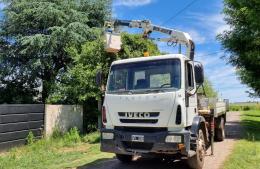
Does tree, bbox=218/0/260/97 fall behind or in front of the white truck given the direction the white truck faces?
behind

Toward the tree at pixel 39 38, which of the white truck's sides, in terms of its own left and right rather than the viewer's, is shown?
right

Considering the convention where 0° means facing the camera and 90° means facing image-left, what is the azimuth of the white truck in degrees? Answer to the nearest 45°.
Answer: approximately 45°

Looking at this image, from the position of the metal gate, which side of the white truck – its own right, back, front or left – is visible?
right

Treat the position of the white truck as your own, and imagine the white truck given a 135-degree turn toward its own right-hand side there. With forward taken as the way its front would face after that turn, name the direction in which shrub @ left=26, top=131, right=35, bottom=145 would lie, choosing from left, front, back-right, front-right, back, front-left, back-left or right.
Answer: front-left

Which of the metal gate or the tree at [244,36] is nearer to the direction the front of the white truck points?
the metal gate

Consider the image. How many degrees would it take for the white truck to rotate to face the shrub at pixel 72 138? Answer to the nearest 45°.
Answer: approximately 90° to its right
